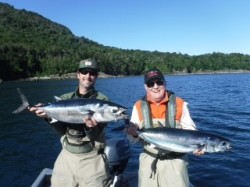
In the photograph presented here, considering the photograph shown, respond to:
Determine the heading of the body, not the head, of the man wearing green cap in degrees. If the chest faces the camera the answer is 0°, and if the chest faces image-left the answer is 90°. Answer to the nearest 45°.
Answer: approximately 0°
